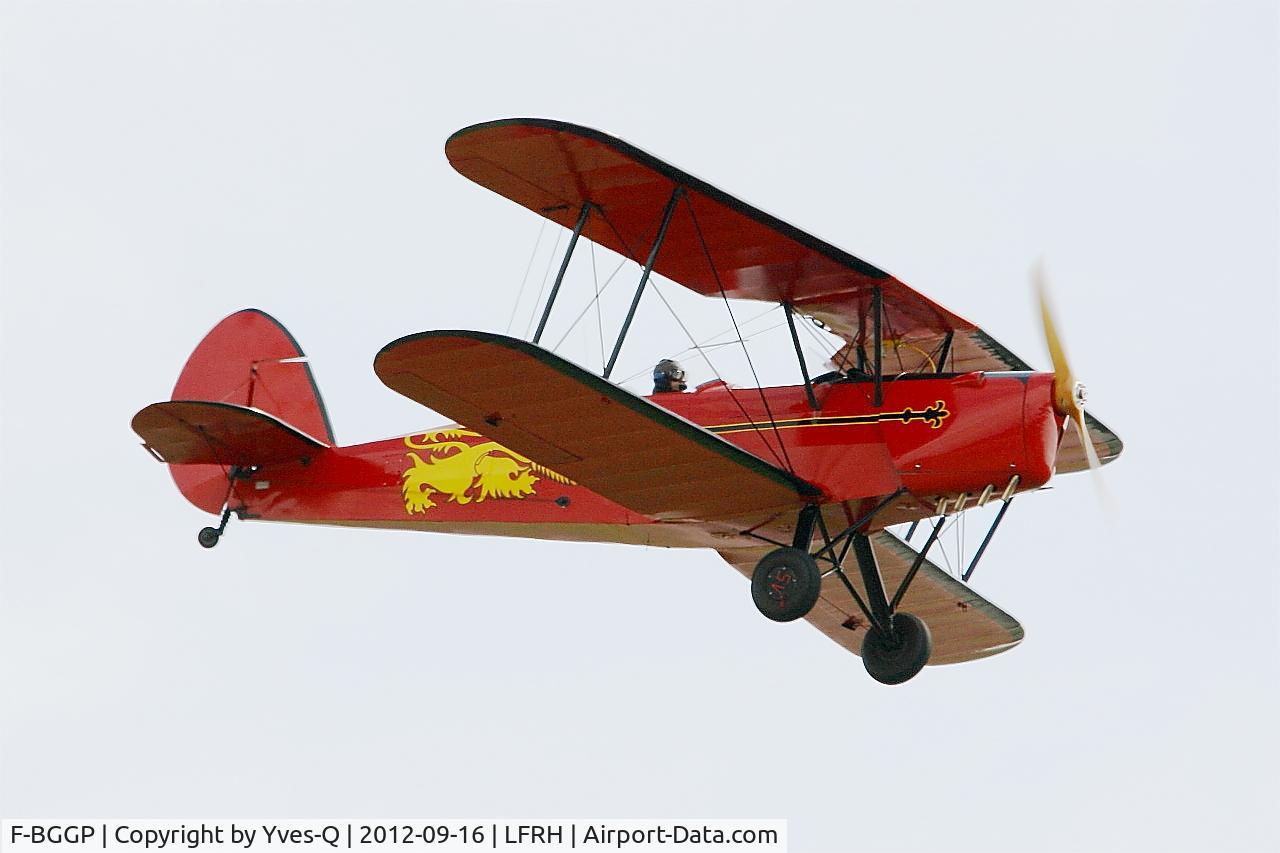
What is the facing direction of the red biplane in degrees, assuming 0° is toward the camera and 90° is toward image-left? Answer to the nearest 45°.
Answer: approximately 315°
